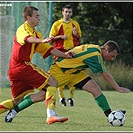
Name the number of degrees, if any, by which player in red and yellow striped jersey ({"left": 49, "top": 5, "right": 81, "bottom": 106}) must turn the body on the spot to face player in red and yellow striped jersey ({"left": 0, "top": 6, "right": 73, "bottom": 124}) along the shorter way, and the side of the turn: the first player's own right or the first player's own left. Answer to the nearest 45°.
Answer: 0° — they already face them

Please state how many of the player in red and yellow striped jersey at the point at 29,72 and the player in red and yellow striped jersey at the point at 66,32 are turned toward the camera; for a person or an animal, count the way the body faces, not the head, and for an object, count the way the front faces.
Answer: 1

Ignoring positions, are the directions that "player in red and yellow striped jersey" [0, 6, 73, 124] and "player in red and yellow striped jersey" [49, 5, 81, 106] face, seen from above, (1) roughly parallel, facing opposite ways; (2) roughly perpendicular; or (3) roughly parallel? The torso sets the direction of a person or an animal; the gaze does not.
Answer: roughly perpendicular

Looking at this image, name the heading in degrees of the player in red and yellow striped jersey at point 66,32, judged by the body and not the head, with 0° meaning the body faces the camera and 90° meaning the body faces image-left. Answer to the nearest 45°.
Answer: approximately 0°

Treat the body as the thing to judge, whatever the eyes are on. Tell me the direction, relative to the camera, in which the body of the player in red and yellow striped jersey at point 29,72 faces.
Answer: to the viewer's right

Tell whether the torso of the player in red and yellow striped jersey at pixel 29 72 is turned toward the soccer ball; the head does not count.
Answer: yes

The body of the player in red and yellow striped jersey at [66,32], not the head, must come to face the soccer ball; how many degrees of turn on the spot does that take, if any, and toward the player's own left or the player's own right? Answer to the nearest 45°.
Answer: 0° — they already face it
